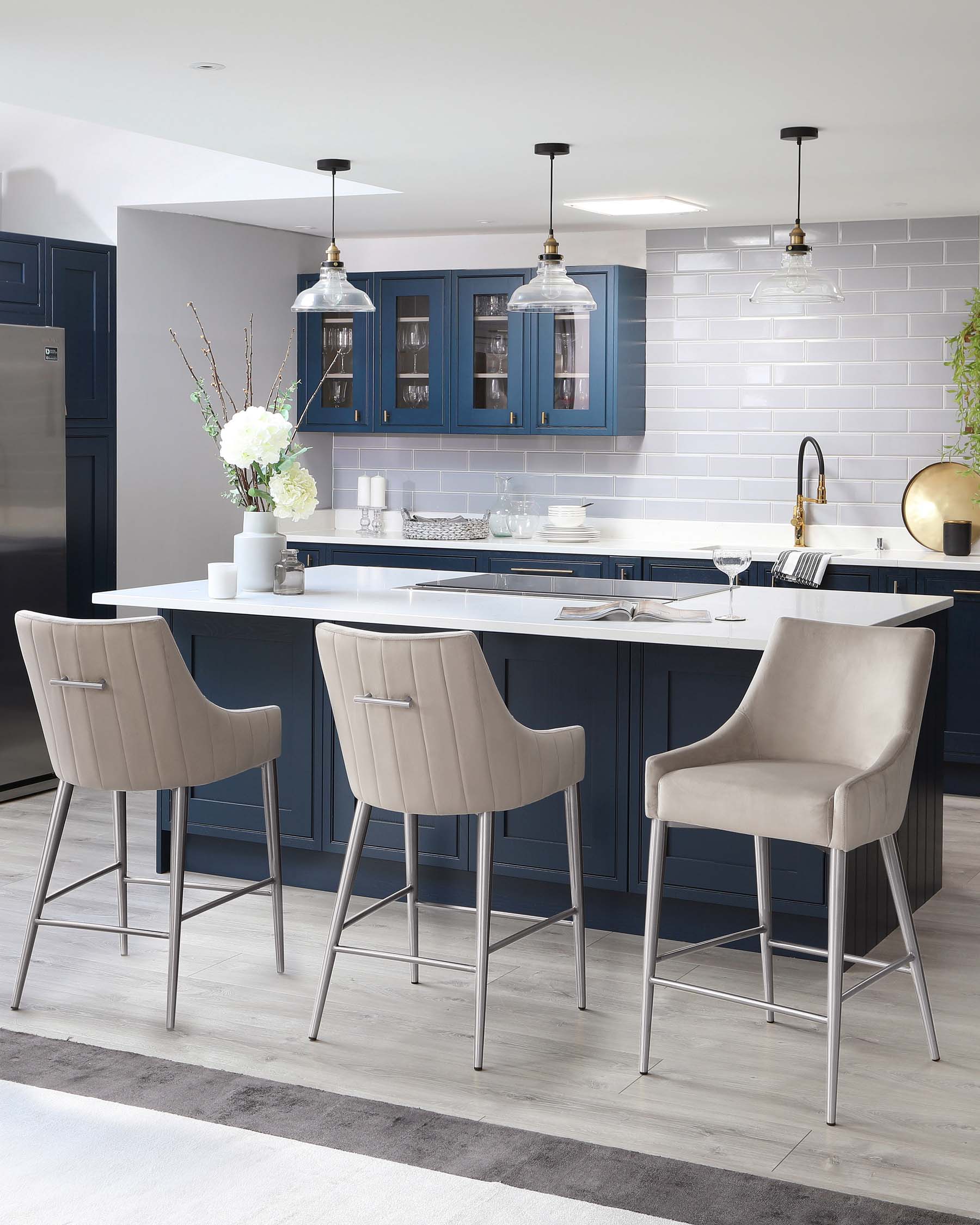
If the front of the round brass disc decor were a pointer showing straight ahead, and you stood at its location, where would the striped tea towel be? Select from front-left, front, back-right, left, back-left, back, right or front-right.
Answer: front-right

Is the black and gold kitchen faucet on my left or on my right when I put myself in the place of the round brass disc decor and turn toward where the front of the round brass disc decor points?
on my right

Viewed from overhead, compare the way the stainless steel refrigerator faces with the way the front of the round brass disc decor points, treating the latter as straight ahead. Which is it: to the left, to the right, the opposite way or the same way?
to the left

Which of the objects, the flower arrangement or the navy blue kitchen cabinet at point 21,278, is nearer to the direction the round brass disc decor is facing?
the flower arrangement

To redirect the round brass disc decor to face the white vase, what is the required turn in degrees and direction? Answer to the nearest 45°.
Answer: approximately 45° to its right

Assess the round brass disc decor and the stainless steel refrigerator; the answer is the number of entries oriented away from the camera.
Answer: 0

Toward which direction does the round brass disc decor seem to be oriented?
toward the camera

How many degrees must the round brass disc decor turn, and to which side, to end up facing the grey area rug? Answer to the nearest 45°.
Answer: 0° — it already faces it

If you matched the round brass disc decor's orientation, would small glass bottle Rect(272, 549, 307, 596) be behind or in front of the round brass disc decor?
in front

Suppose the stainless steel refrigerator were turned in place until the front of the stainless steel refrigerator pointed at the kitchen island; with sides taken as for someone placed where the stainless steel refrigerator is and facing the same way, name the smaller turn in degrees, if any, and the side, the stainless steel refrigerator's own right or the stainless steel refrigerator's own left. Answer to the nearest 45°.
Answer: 0° — it already faces it

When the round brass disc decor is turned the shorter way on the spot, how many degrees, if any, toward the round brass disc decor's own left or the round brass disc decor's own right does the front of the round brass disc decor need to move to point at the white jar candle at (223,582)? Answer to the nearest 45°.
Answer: approximately 45° to the round brass disc decor's own right

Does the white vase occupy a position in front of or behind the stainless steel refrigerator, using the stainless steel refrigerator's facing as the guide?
in front

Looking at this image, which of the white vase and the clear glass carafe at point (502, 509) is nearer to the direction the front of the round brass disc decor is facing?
the white vase

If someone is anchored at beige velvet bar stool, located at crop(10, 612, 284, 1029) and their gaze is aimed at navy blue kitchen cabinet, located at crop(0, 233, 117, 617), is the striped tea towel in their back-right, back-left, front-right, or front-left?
front-right
